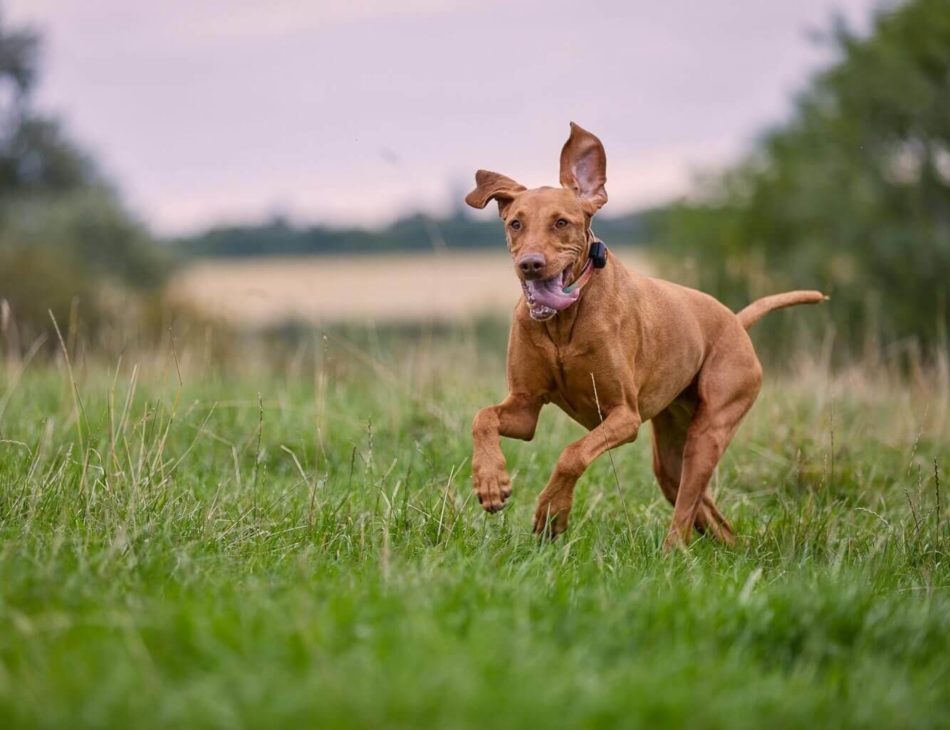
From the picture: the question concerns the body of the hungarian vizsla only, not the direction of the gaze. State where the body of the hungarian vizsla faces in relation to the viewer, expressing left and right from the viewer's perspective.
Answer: facing the viewer and to the left of the viewer

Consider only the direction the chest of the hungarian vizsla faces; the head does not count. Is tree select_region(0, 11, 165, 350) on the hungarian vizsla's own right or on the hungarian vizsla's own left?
on the hungarian vizsla's own right
